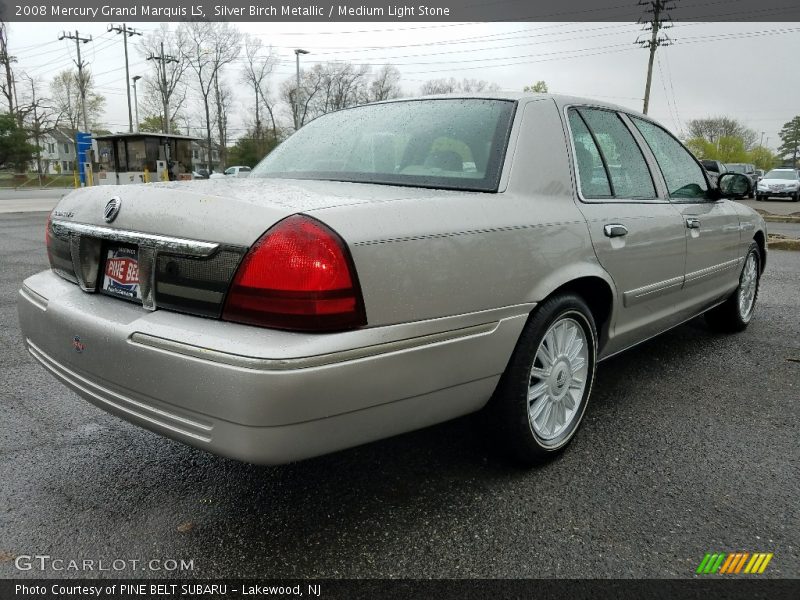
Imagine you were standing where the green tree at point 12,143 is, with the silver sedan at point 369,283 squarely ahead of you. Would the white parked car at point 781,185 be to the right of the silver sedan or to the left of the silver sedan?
left

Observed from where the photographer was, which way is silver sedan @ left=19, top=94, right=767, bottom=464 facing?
facing away from the viewer and to the right of the viewer

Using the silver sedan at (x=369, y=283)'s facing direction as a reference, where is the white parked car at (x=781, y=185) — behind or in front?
in front

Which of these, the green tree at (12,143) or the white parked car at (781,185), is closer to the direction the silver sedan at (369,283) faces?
the white parked car

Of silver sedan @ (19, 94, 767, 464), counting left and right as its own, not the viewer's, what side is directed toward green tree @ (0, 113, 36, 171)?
left
